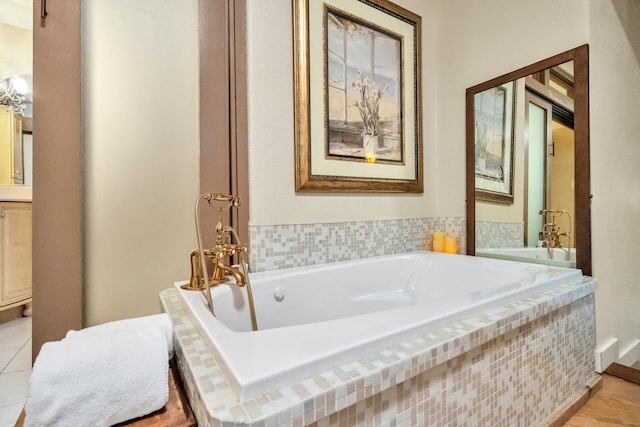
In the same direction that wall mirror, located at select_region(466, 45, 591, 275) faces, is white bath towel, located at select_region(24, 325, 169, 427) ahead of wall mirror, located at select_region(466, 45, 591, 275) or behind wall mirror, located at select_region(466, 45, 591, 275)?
ahead

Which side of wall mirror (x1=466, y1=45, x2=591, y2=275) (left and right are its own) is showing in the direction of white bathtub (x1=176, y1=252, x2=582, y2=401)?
front

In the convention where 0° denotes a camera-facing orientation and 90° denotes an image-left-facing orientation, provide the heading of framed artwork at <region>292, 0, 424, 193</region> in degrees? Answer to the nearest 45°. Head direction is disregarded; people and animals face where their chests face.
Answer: approximately 315°

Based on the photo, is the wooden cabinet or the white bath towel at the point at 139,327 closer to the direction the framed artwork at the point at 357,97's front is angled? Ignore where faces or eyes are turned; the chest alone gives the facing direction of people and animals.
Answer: the white bath towel

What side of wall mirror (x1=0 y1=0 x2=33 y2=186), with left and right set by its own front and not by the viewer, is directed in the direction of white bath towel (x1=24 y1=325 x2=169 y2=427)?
front

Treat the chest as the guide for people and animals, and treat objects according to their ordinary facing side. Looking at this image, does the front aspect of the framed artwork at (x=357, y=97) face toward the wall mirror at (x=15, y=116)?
no

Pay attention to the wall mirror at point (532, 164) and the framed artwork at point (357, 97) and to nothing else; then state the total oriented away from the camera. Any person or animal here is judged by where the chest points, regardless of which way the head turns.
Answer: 0

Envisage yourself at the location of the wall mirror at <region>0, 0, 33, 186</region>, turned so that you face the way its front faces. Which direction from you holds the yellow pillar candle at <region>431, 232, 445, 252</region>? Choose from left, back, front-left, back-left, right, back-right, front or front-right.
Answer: front-left

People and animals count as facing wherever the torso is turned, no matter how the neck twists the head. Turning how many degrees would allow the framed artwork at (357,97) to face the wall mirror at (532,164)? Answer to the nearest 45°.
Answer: approximately 45° to its left

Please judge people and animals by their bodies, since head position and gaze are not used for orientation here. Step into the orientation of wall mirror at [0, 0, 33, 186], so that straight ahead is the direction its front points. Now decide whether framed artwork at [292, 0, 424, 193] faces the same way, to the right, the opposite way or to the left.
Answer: the same way

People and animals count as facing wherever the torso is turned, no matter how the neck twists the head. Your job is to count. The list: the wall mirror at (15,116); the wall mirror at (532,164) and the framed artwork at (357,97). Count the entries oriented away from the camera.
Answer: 0

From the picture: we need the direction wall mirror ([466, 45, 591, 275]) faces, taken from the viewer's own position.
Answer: facing the viewer and to the left of the viewer

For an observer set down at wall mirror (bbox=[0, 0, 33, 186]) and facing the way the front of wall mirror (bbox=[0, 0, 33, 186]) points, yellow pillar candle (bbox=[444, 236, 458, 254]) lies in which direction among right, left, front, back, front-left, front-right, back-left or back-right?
front-left

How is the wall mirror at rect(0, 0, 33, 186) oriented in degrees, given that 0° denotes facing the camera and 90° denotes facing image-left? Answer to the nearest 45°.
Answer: approximately 0°
